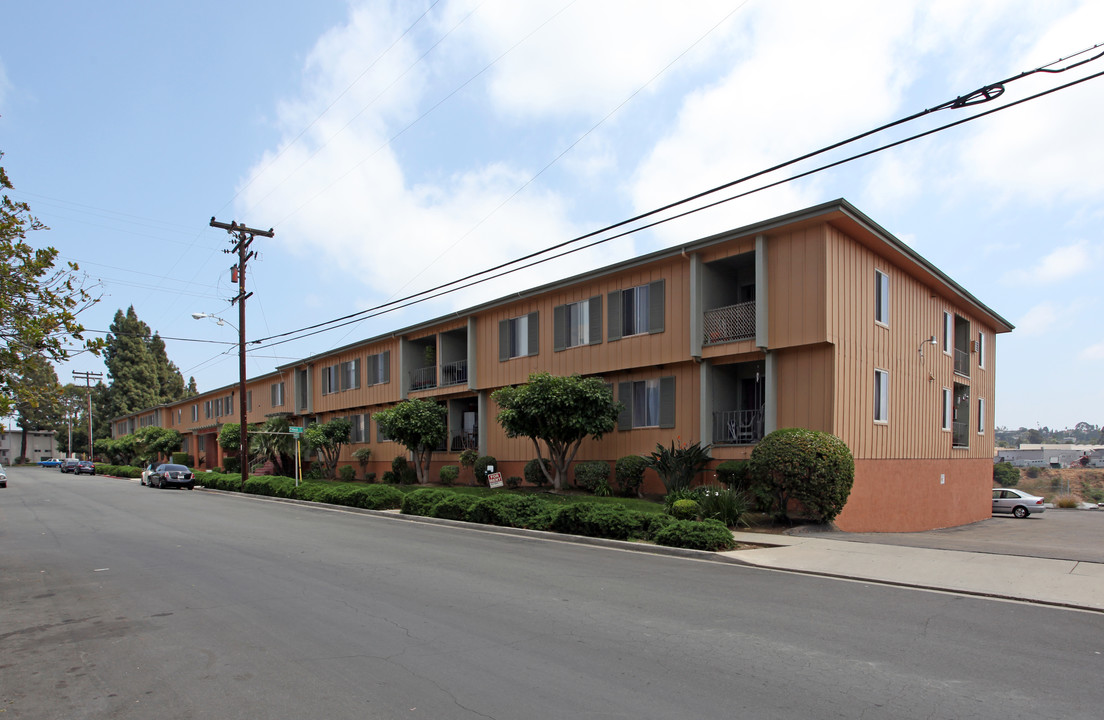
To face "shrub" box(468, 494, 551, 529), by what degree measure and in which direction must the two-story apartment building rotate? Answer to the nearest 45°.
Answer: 0° — it already faces it

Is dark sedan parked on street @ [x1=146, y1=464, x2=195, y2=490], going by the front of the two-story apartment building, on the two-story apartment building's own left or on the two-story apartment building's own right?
on the two-story apartment building's own right

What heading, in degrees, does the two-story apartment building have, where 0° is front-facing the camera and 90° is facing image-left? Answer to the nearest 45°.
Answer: approximately 45°

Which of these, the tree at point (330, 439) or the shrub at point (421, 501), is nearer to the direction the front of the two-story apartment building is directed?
the shrub
